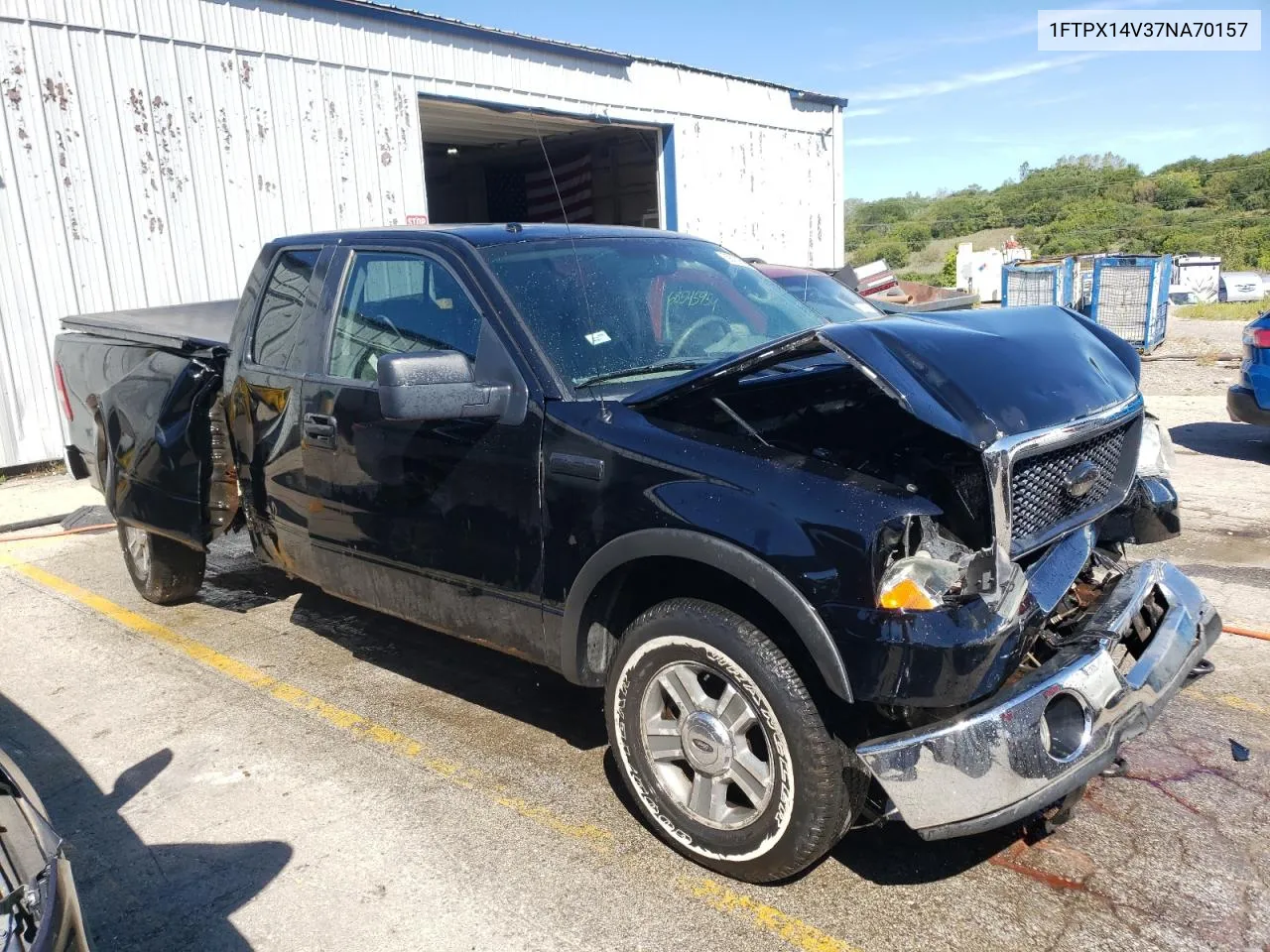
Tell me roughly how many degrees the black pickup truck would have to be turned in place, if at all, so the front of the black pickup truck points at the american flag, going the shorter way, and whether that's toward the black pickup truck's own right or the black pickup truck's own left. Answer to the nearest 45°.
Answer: approximately 135° to the black pickup truck's own left

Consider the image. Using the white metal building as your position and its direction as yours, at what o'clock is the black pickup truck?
The black pickup truck is roughly at 1 o'clock from the white metal building.

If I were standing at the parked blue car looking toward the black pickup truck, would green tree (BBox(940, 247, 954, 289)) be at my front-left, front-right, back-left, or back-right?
back-right

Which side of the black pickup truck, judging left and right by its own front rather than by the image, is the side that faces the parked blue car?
left

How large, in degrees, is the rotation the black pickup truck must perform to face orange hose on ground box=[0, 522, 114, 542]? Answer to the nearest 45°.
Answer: approximately 180°

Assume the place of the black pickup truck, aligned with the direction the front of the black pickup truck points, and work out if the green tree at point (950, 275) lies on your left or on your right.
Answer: on your left

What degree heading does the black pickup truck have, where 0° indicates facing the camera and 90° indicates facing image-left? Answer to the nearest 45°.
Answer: approximately 315°
